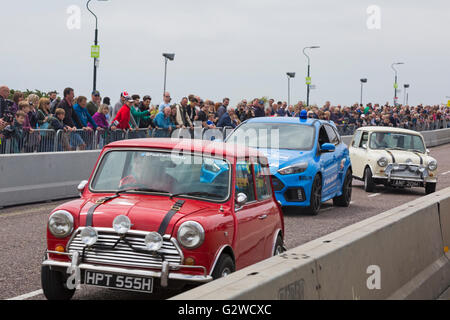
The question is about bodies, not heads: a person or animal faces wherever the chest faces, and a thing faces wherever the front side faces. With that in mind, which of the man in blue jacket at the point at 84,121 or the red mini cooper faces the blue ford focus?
the man in blue jacket

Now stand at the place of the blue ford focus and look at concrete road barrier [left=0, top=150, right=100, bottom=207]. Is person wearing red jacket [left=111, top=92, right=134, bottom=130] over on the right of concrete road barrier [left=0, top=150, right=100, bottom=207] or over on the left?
right

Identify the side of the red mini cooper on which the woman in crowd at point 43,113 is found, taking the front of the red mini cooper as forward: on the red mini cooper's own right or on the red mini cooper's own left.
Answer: on the red mini cooper's own right

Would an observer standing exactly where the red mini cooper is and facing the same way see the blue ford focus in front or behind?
behind

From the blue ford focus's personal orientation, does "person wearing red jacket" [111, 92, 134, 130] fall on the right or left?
on its right

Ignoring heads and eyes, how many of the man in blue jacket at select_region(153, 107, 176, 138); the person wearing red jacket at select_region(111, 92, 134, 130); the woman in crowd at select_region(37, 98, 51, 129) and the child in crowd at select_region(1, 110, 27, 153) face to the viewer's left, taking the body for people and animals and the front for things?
0

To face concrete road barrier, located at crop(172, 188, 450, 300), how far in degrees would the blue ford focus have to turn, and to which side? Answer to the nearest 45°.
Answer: approximately 45° to its left

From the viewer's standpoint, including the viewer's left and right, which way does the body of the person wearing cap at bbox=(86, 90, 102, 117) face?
facing the viewer and to the right of the viewer

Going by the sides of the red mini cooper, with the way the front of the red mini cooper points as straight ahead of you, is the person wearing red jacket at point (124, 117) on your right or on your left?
on your right

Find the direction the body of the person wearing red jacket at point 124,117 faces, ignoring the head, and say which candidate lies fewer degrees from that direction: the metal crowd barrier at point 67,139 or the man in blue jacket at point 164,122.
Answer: the metal crowd barrier

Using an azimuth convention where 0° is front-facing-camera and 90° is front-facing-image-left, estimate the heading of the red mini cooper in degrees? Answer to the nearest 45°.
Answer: approximately 45°
